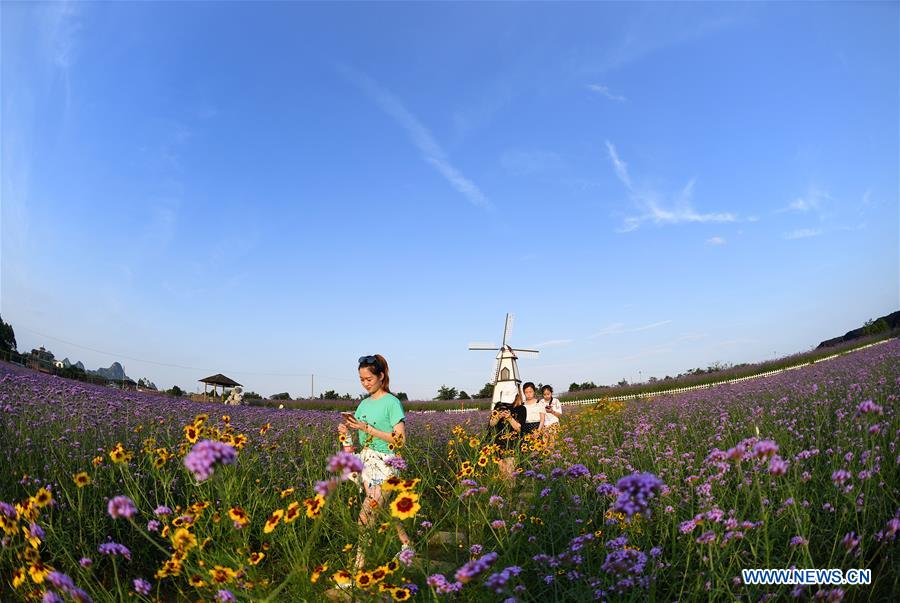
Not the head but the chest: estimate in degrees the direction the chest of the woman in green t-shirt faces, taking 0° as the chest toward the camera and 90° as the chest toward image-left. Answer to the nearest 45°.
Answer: approximately 45°

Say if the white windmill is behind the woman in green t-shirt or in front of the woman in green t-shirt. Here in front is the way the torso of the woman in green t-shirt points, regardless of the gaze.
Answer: behind

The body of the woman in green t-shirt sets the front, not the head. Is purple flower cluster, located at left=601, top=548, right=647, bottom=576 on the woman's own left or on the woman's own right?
on the woman's own left

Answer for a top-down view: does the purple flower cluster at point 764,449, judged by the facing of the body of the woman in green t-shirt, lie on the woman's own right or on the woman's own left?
on the woman's own left

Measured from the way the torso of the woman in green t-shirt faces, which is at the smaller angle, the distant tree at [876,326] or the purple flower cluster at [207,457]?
the purple flower cluster

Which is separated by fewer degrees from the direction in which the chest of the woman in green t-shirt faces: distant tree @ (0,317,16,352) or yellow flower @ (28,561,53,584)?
the yellow flower

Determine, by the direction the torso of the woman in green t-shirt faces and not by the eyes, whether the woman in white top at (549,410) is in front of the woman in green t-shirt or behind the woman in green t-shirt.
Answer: behind

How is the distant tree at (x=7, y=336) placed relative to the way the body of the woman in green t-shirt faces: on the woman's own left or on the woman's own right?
on the woman's own right

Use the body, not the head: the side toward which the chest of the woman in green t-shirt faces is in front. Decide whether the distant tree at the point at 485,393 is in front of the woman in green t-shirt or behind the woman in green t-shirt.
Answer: behind
